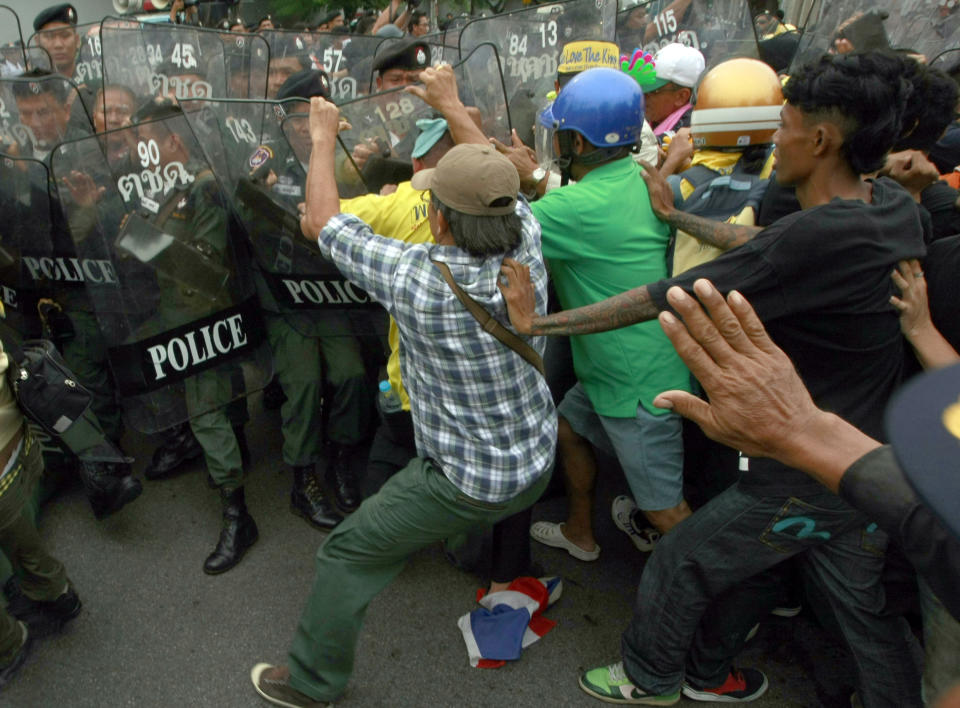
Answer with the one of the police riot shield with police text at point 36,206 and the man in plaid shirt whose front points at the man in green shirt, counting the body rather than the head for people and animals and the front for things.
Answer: the police riot shield with police text

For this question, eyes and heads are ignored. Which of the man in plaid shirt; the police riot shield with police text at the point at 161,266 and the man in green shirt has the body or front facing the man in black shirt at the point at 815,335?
the police riot shield with police text

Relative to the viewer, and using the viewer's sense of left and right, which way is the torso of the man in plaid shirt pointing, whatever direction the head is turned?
facing away from the viewer and to the left of the viewer

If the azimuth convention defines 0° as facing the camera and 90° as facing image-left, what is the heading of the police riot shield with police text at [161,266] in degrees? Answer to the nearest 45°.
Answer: approximately 315°

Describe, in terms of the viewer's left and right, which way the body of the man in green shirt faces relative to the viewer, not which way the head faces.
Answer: facing away from the viewer and to the left of the viewer

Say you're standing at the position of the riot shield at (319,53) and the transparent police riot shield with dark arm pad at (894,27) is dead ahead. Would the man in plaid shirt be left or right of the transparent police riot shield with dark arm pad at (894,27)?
right

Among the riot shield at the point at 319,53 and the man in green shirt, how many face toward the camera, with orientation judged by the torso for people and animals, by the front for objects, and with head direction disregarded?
1

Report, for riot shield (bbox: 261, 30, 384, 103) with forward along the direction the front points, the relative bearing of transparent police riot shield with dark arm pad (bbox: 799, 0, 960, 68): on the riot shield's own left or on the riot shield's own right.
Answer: on the riot shield's own left

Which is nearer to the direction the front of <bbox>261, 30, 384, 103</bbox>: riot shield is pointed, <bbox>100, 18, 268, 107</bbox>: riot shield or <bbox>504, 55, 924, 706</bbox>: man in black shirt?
the man in black shirt

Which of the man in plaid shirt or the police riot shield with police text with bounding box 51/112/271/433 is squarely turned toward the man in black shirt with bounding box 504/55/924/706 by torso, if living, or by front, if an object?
the police riot shield with police text

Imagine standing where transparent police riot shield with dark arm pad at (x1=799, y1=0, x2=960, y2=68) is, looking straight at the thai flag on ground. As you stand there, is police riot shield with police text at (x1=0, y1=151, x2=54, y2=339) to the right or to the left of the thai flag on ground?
right

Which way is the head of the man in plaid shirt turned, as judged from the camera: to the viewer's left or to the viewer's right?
to the viewer's left

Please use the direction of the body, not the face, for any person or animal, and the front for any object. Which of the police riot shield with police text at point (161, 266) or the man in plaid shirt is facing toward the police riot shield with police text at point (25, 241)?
the man in plaid shirt
